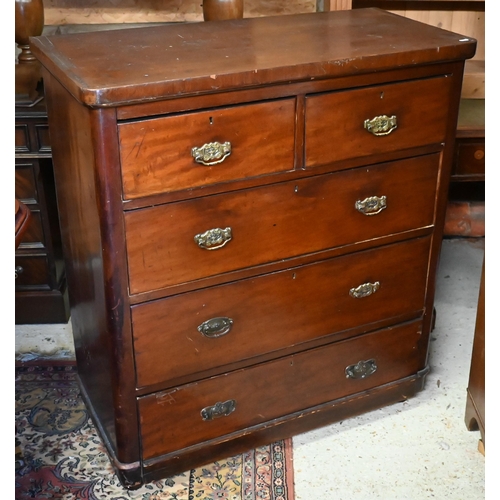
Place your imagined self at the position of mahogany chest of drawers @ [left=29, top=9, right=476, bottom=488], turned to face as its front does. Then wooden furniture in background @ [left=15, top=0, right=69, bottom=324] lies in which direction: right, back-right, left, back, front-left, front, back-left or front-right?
back

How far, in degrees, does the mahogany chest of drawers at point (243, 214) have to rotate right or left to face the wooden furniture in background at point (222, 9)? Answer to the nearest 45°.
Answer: approximately 135° to its left

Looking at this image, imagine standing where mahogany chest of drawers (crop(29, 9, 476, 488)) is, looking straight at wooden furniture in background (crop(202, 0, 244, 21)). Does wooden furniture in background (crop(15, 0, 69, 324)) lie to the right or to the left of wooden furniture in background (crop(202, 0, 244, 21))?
left

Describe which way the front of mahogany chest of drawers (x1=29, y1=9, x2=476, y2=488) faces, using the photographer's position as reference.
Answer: facing the viewer and to the right of the viewer

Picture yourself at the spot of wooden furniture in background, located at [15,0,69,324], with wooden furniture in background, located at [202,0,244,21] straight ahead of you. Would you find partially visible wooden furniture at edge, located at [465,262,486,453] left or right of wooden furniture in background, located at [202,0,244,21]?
right
